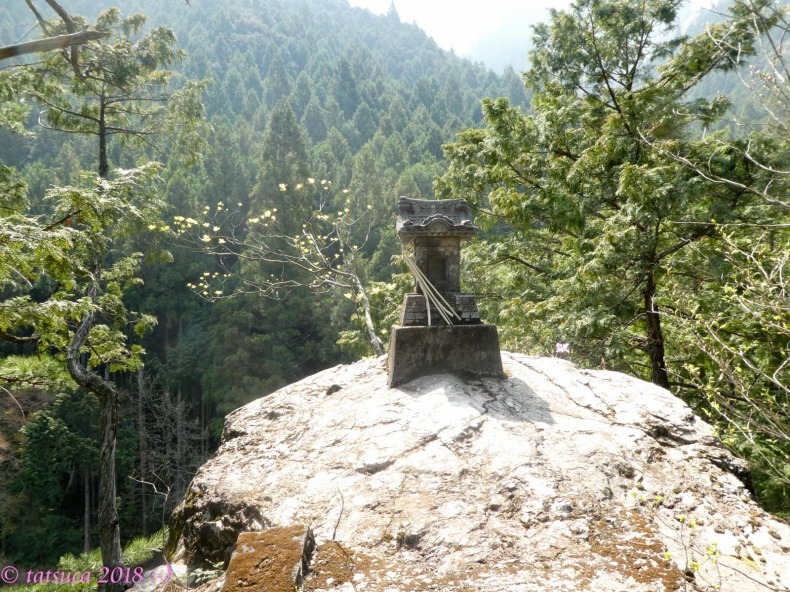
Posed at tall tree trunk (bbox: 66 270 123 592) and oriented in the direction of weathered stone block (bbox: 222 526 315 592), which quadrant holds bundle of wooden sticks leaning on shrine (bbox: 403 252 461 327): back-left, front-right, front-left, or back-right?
front-left

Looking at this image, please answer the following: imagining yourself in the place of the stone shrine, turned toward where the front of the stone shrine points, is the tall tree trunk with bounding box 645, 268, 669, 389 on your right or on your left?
on your left

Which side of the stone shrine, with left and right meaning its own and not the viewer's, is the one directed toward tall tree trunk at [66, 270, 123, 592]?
right

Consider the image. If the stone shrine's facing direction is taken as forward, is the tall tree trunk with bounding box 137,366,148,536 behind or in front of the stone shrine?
behind

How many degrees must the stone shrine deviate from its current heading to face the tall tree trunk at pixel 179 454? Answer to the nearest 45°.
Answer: approximately 135° to its right

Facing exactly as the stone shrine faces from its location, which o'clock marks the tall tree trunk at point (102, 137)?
The tall tree trunk is roughly at 4 o'clock from the stone shrine.

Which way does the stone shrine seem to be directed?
toward the camera

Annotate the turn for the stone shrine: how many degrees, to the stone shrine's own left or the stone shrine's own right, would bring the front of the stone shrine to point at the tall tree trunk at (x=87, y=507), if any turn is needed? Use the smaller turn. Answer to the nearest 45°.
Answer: approximately 135° to the stone shrine's own right
